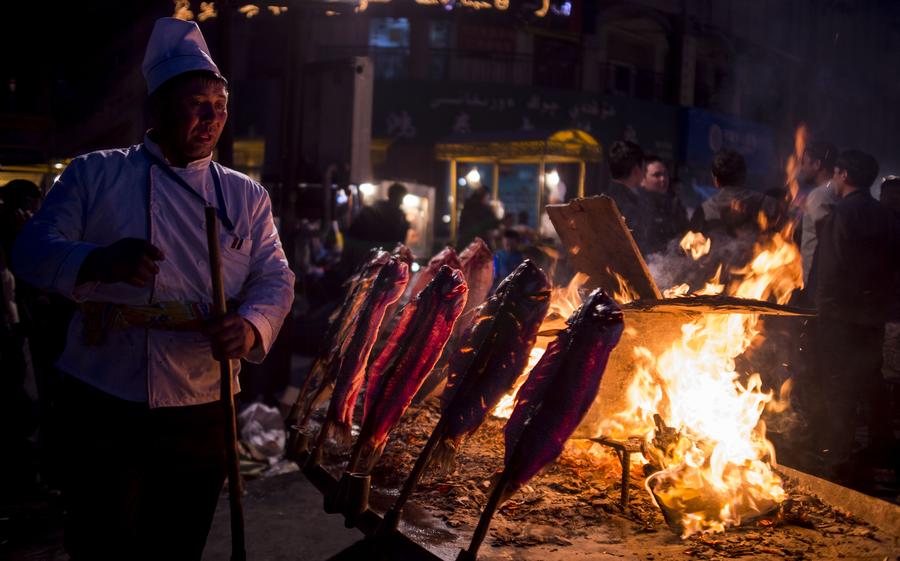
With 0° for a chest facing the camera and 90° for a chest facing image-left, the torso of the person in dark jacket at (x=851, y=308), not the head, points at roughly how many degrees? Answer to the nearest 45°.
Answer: approximately 135°

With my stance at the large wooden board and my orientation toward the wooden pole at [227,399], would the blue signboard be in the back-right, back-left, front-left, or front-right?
back-right

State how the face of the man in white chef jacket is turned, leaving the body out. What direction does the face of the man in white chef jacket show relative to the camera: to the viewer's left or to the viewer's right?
to the viewer's right

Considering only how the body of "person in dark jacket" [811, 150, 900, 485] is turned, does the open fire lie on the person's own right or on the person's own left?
on the person's own left

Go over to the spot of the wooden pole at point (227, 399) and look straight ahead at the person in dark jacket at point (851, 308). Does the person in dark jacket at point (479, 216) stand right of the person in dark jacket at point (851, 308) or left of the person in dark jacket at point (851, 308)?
left

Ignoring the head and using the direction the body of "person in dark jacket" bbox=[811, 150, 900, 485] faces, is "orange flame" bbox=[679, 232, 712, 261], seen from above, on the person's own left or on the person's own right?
on the person's own left

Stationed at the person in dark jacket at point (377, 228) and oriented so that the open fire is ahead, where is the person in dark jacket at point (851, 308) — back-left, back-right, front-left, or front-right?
front-left

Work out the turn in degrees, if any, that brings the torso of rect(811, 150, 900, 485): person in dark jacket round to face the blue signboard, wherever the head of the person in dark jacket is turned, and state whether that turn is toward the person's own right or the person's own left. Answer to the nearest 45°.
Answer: approximately 45° to the person's own right
